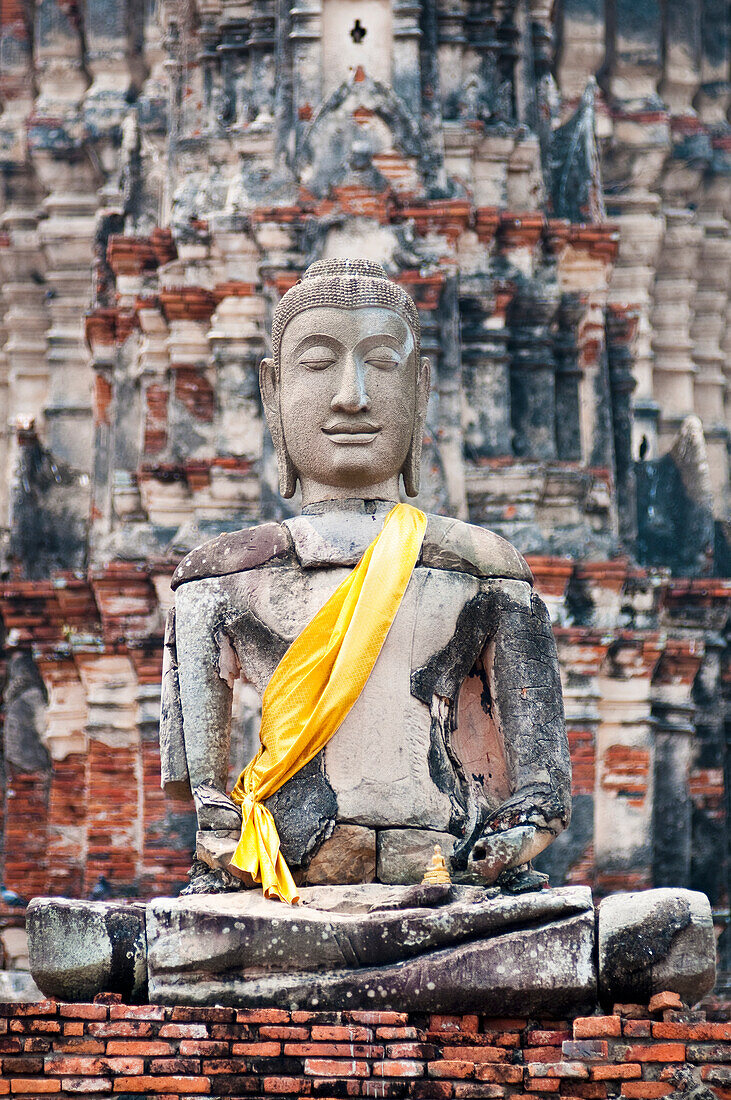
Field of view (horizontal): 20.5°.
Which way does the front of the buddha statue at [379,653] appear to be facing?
toward the camera

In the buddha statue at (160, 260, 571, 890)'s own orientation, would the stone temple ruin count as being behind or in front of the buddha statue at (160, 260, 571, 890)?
behind
